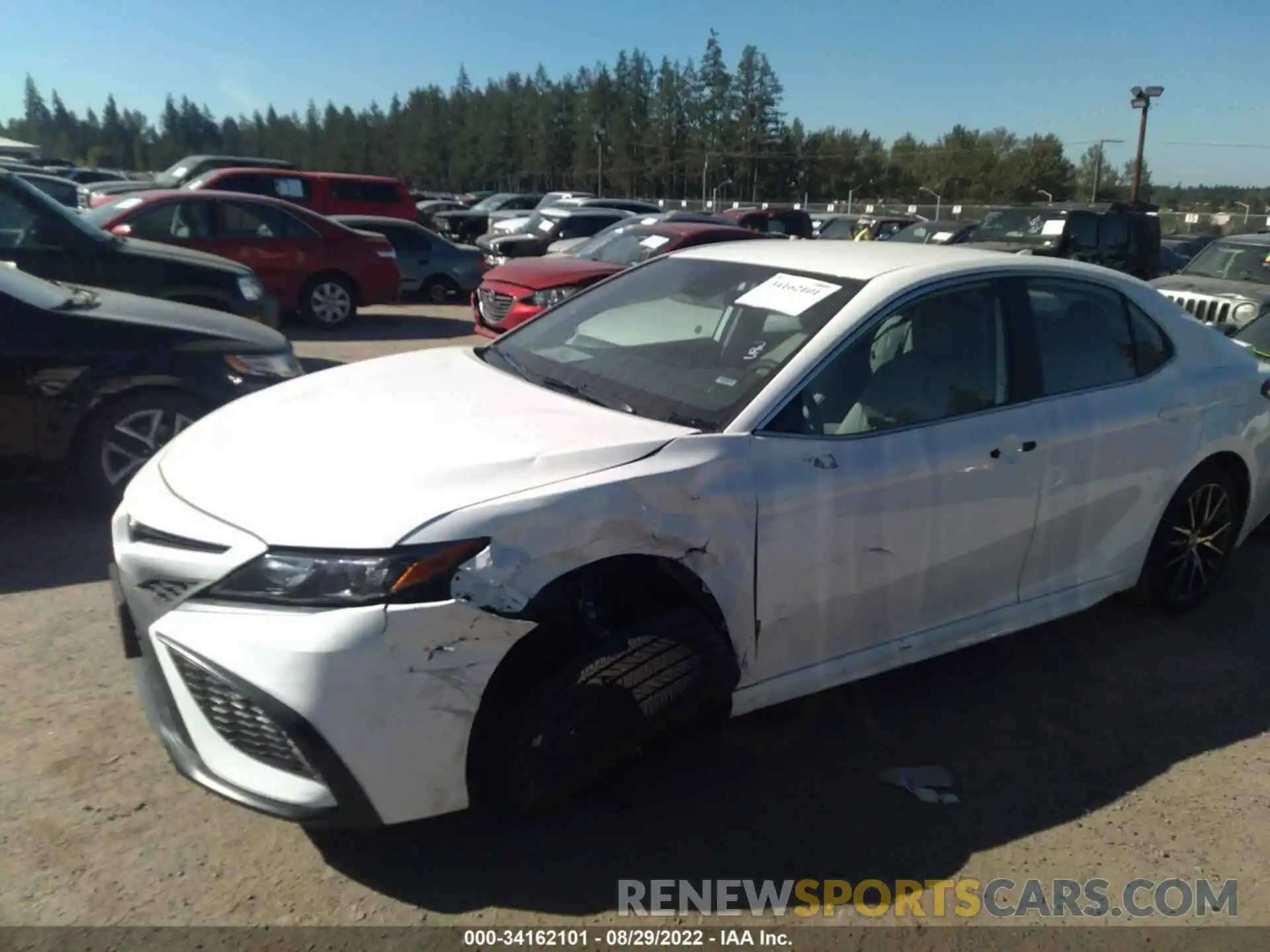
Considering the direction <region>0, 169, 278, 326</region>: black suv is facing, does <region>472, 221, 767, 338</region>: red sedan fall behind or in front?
in front

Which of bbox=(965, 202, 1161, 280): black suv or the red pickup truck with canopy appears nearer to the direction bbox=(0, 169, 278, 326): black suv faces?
the black suv

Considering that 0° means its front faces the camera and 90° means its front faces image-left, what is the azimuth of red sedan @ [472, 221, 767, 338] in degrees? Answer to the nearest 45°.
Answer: approximately 45°

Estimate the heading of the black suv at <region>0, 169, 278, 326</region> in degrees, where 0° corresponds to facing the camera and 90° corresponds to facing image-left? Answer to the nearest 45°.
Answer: approximately 270°

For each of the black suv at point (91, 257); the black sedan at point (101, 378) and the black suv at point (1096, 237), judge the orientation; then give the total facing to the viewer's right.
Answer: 2

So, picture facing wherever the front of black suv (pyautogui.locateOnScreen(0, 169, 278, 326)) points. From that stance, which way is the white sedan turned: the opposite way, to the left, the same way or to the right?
the opposite way

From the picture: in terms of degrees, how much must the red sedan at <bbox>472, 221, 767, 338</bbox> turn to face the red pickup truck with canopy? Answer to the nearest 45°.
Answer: approximately 90° to its right

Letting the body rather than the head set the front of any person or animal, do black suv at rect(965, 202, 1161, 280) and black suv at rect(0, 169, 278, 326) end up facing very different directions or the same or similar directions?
very different directions

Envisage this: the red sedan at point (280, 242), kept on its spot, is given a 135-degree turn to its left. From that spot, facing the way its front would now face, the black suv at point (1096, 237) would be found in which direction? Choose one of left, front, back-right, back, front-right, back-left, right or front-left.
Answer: front-left

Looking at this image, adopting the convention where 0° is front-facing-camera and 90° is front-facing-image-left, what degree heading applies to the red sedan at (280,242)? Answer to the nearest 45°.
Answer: approximately 90°

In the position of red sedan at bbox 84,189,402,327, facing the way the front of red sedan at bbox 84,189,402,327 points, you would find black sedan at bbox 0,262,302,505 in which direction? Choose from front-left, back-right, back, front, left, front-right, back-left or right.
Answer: left

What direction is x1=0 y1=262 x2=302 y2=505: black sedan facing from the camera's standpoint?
to the viewer's right

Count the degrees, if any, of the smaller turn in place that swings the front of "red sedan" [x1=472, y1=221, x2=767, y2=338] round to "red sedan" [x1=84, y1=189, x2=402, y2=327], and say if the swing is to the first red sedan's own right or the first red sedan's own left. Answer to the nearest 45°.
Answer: approximately 90° to the first red sedan's own right

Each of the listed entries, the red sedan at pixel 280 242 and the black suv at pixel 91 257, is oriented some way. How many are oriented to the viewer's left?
1
